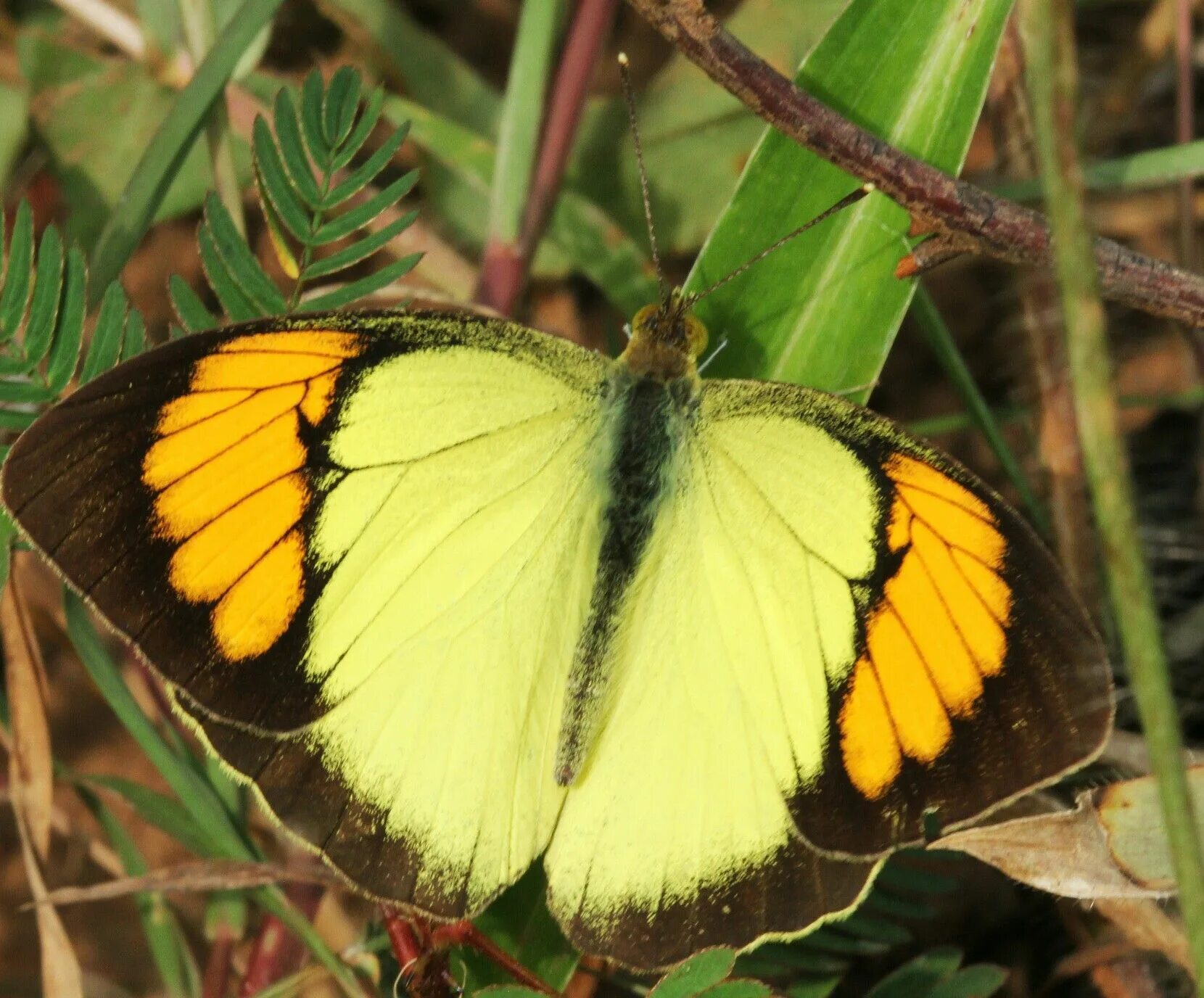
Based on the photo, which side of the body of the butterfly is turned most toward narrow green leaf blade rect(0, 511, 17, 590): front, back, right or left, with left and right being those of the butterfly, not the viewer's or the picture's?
left

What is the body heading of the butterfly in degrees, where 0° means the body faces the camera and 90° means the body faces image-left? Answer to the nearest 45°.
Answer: approximately 180°

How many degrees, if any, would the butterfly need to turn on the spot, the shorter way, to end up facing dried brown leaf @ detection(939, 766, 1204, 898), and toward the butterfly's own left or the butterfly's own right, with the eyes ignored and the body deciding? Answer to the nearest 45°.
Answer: approximately 90° to the butterfly's own right
